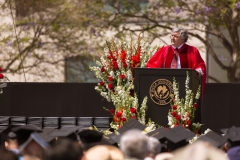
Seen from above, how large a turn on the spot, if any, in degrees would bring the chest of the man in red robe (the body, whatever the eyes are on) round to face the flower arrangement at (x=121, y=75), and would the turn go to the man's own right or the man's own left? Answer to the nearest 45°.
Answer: approximately 45° to the man's own right

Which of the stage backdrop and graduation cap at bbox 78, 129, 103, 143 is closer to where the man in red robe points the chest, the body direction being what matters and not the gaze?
the graduation cap

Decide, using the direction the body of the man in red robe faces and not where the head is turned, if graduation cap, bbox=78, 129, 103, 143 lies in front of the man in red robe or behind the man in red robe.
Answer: in front

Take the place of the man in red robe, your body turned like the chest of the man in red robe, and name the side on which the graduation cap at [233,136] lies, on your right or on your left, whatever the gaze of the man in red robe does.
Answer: on your left

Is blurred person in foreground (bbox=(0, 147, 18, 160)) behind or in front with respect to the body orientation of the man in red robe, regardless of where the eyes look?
in front

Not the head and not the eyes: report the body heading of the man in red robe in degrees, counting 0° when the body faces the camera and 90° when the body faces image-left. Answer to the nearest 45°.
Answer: approximately 45°
